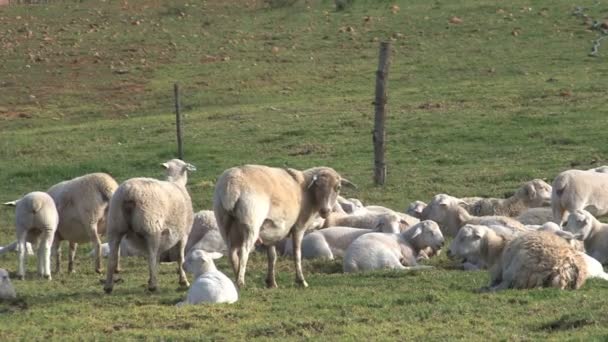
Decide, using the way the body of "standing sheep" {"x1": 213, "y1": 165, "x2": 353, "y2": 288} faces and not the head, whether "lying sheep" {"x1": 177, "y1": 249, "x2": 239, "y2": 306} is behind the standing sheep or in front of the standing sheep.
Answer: behind

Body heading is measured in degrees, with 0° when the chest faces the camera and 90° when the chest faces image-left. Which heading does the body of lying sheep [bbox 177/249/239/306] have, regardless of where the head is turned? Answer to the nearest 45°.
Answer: approximately 135°

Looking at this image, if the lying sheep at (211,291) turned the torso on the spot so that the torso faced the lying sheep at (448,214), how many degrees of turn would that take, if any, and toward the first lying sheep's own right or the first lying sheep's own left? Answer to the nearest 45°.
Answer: approximately 90° to the first lying sheep's own right

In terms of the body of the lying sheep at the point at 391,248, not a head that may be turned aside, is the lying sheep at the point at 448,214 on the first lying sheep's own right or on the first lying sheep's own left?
on the first lying sheep's own left

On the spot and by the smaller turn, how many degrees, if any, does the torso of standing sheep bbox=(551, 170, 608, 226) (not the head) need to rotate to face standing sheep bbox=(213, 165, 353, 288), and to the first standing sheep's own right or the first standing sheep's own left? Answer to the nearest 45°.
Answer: approximately 180°

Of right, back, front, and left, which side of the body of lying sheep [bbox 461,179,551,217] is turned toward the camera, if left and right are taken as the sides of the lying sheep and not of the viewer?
right

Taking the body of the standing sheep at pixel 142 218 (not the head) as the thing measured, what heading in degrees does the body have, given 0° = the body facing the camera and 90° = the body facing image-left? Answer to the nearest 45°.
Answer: approximately 225°

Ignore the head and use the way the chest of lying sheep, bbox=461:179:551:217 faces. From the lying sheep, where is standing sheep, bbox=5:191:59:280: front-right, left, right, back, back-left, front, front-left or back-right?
back-right

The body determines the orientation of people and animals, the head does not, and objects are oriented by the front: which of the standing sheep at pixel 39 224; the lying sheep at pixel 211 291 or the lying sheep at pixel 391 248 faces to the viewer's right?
the lying sheep at pixel 391 248

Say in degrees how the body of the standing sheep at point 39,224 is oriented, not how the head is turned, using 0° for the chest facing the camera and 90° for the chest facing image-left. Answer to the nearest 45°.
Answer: approximately 180°

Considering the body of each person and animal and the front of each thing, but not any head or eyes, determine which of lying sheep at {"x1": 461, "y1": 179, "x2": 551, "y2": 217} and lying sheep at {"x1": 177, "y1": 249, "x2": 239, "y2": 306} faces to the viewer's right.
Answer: lying sheep at {"x1": 461, "y1": 179, "x2": 551, "y2": 217}

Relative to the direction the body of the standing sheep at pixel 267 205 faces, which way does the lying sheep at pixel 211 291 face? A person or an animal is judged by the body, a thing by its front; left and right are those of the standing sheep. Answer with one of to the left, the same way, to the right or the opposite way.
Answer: to the left

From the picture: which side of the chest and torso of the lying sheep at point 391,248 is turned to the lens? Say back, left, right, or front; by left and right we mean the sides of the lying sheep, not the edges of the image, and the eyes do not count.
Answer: right

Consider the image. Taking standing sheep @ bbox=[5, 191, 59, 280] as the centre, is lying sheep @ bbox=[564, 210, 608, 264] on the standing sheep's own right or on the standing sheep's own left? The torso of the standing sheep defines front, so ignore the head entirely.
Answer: on the standing sheep's own right
